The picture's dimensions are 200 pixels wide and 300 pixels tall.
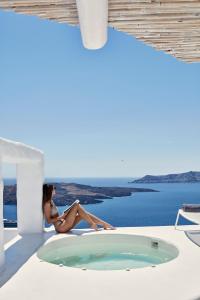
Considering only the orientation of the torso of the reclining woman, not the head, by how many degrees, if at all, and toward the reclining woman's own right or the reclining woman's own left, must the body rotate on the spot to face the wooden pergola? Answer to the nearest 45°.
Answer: approximately 90° to the reclining woman's own right

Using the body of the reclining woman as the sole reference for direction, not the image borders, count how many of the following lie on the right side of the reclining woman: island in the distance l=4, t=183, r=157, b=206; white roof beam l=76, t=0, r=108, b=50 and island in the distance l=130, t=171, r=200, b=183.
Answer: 1

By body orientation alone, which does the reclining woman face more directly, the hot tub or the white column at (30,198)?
the hot tub

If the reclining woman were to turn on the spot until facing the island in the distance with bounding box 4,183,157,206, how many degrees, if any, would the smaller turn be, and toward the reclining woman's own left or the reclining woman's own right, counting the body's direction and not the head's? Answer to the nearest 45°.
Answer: approximately 90° to the reclining woman's own left

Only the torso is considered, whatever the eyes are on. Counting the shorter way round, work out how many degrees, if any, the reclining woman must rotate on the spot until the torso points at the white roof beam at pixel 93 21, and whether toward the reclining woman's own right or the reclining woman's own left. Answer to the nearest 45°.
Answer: approximately 90° to the reclining woman's own right

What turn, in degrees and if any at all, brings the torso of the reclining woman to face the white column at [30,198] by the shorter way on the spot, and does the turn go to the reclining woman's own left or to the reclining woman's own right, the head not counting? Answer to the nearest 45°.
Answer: approximately 180°

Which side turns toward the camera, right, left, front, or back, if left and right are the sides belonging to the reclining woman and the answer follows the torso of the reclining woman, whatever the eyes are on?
right

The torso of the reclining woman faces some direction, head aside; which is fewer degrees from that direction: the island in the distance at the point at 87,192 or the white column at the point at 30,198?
the island in the distance
